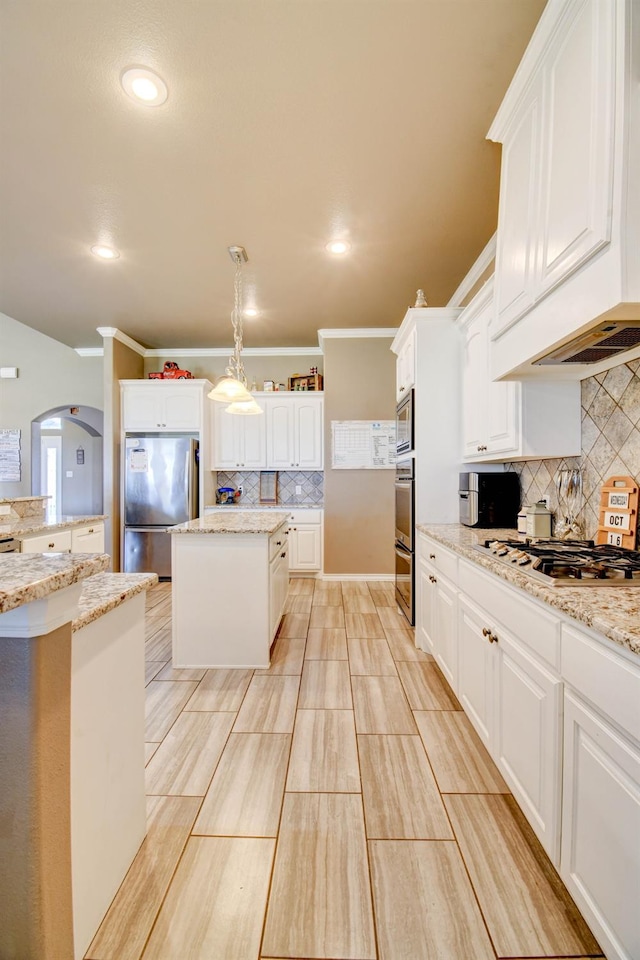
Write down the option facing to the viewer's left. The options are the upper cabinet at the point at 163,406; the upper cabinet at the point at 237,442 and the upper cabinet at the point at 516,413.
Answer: the upper cabinet at the point at 516,413

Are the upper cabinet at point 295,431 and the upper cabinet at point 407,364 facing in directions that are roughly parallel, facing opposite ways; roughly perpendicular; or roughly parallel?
roughly perpendicular

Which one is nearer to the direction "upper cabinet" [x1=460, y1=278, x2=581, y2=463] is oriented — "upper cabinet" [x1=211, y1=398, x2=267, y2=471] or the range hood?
the upper cabinet

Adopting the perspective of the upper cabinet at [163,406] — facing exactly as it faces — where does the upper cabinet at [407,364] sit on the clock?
the upper cabinet at [407,364] is roughly at 11 o'clock from the upper cabinet at [163,406].

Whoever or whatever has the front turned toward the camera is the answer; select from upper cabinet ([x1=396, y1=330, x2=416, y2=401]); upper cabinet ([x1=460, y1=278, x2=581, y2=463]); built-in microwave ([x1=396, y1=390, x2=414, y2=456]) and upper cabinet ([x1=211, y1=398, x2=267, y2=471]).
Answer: upper cabinet ([x1=211, y1=398, x2=267, y2=471])

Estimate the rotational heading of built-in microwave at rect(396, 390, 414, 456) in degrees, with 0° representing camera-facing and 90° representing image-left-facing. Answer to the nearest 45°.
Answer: approximately 90°

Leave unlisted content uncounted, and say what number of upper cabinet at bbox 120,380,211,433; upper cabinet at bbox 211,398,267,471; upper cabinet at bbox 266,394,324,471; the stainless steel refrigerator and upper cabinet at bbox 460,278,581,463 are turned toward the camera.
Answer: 4

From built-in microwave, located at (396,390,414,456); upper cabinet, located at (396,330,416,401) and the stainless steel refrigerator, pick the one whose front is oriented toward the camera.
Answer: the stainless steel refrigerator

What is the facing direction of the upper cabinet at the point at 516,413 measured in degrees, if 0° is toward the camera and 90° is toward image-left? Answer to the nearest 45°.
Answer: approximately 90°

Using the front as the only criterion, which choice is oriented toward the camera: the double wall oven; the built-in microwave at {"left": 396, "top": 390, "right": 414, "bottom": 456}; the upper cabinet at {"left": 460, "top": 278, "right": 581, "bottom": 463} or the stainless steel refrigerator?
the stainless steel refrigerator

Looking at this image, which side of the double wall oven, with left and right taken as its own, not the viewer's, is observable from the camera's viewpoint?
left

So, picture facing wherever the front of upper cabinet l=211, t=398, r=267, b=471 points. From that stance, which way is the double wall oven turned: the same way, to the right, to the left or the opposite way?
to the right

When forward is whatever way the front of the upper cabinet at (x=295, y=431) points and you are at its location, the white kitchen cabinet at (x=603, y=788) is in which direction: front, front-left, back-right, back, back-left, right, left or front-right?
front

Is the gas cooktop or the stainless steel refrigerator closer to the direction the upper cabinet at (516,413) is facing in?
the stainless steel refrigerator

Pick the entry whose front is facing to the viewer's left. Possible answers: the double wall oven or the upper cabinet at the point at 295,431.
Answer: the double wall oven

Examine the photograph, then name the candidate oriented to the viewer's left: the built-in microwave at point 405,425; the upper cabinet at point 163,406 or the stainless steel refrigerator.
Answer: the built-in microwave

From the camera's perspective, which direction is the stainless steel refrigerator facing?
toward the camera

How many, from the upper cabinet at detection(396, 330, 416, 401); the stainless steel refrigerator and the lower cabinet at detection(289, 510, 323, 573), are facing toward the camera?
2
